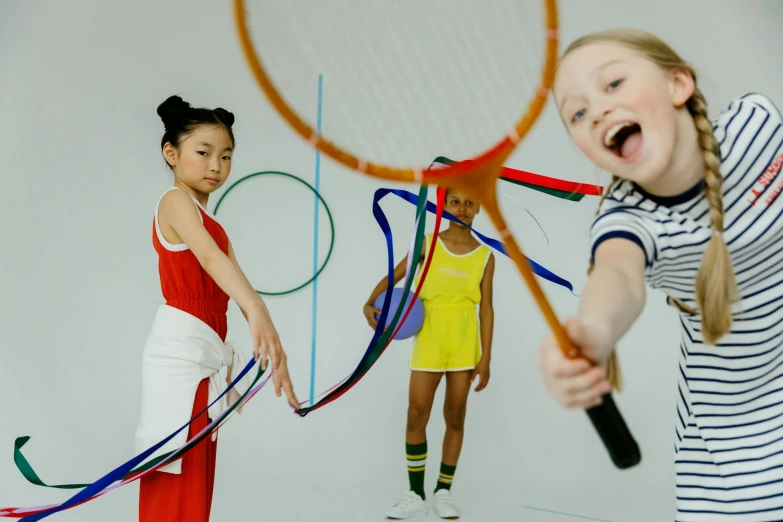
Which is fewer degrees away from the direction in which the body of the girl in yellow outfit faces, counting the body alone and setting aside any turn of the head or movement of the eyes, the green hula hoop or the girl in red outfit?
the girl in red outfit

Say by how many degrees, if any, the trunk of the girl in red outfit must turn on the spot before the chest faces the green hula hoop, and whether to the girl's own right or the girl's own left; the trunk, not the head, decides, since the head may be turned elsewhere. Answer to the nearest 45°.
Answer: approximately 90° to the girl's own left

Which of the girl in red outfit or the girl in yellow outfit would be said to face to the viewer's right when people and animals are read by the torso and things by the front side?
the girl in red outfit

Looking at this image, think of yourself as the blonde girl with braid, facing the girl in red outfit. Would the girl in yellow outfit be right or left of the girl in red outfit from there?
right

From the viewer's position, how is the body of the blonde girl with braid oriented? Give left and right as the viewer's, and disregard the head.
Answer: facing the viewer and to the left of the viewer

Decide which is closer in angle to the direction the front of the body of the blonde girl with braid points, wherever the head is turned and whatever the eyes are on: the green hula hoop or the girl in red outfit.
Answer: the girl in red outfit

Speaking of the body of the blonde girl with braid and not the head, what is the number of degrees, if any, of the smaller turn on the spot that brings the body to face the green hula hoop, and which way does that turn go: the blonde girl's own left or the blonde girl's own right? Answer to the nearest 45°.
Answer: approximately 90° to the blonde girl's own right

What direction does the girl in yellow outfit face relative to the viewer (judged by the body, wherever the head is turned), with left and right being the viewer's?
facing the viewer

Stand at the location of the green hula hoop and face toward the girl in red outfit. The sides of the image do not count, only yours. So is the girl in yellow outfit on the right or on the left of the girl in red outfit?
left

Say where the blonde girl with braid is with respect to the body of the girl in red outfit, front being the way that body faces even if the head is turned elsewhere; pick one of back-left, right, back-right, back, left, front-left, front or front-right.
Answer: front-right

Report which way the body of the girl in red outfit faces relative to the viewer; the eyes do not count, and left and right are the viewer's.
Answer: facing to the right of the viewer
